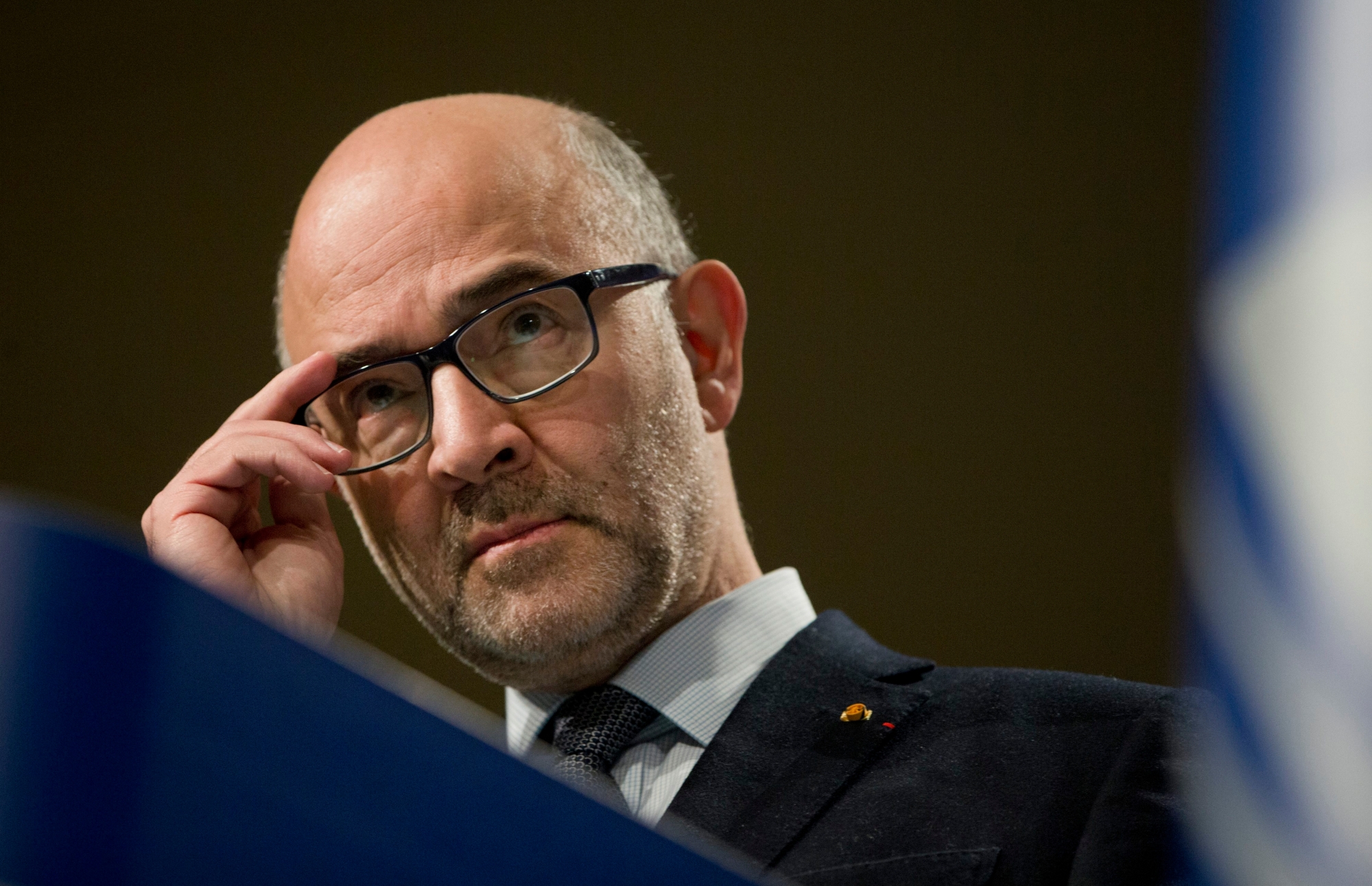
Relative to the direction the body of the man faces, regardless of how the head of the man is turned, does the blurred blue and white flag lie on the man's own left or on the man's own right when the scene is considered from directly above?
on the man's own left

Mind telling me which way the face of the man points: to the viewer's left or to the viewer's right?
to the viewer's left

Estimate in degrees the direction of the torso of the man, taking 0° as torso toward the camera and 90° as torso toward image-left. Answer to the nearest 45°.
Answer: approximately 45°

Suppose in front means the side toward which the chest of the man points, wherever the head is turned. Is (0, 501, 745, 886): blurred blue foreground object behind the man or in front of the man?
in front
